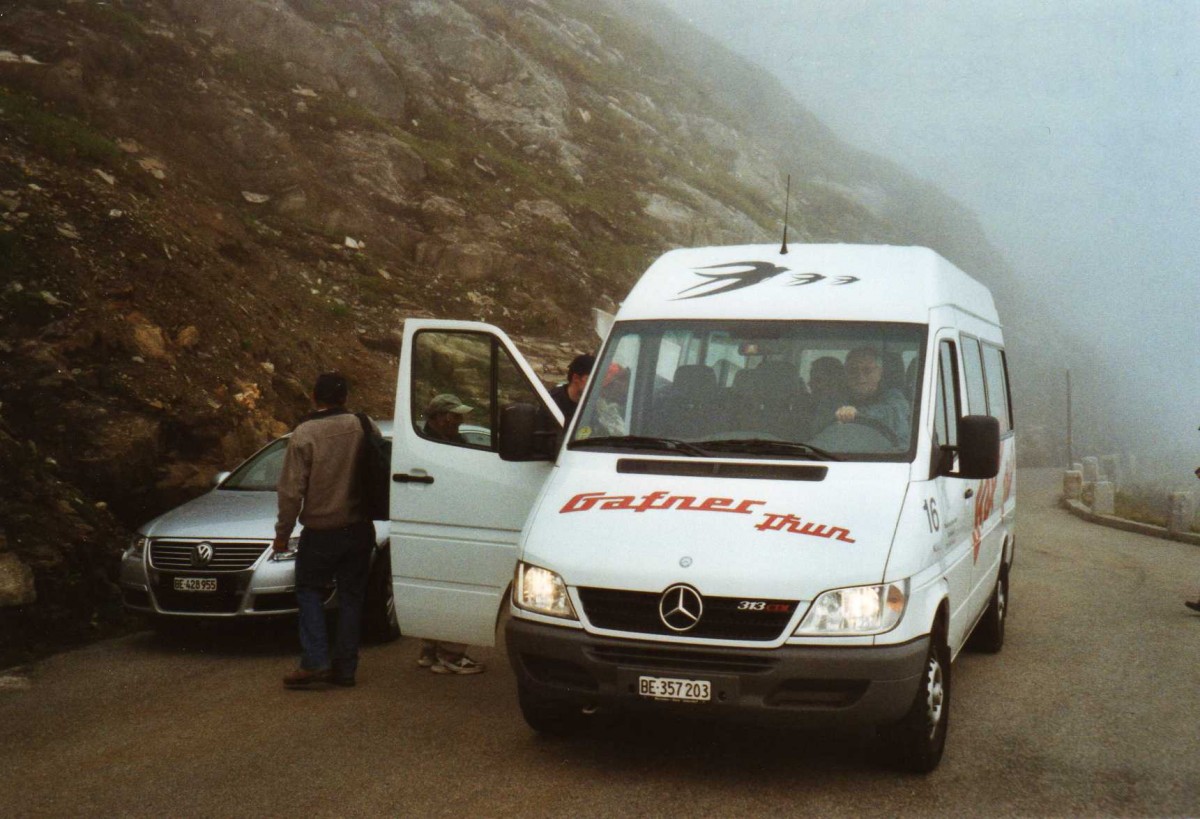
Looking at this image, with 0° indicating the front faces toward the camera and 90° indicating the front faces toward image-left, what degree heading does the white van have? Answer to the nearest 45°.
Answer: approximately 45°

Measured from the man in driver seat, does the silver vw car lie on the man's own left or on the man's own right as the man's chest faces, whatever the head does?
on the man's own right

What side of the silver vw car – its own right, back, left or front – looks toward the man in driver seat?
left

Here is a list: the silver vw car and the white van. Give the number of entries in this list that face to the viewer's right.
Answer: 0

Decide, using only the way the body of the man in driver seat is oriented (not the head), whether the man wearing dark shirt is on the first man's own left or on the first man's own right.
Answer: on the first man's own right

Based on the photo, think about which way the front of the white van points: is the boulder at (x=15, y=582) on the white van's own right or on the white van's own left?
on the white van's own right

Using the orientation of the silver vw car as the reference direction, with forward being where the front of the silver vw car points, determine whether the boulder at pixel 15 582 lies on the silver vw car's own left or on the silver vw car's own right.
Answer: on the silver vw car's own right

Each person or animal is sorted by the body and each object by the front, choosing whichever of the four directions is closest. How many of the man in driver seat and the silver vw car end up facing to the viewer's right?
0

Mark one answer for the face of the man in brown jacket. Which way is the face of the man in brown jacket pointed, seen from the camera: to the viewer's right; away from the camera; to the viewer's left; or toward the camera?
away from the camera

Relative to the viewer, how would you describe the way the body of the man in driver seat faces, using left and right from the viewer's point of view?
facing the viewer and to the left of the viewer
